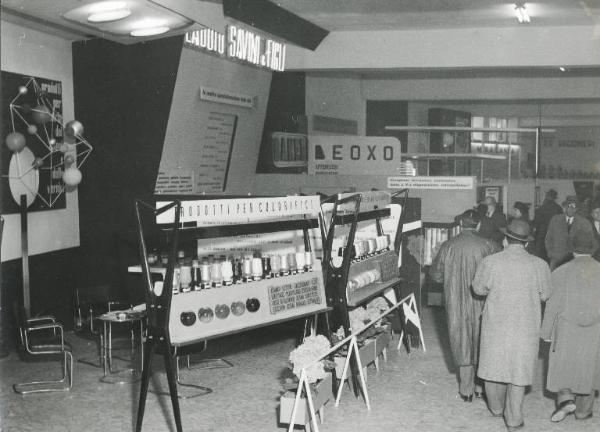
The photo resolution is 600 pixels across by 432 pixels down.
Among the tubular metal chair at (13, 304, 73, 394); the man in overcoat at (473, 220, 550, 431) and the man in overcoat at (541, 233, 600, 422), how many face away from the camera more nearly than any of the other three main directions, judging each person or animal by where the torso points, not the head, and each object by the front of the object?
2

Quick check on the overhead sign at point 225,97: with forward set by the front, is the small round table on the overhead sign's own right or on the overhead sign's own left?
on the overhead sign's own right

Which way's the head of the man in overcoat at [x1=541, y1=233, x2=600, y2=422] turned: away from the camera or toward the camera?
away from the camera

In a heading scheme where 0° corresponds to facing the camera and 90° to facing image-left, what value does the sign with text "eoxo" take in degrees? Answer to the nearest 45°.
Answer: approximately 0°

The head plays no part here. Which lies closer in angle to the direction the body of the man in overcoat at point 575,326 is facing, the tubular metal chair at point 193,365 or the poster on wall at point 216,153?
the poster on wall

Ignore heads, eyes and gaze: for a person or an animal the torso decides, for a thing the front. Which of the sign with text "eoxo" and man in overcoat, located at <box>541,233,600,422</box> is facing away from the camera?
the man in overcoat

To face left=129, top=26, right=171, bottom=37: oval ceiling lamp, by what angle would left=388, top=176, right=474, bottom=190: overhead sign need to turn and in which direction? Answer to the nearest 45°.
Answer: approximately 45° to its right

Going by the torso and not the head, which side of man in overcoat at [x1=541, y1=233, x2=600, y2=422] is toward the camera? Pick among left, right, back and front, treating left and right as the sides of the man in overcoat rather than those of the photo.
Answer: back

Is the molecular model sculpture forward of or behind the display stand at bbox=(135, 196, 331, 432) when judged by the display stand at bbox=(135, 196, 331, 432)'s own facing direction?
behind

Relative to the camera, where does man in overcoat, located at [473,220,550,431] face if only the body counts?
away from the camera

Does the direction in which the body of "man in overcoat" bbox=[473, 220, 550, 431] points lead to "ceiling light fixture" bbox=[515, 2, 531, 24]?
yes
